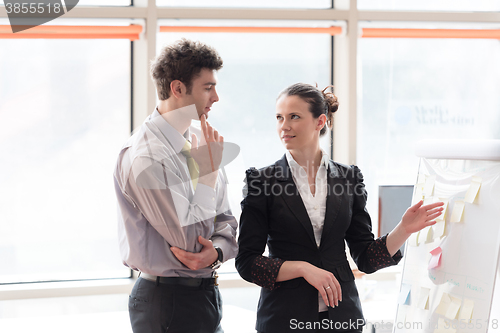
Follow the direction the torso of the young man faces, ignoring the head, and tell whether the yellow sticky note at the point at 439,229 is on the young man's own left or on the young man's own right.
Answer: on the young man's own left

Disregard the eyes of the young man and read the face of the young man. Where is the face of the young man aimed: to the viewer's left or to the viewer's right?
to the viewer's right

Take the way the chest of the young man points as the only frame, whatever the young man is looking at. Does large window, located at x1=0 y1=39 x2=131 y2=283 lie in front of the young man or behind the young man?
behind

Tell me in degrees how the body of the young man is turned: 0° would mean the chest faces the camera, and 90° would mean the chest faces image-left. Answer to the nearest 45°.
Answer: approximately 315°
